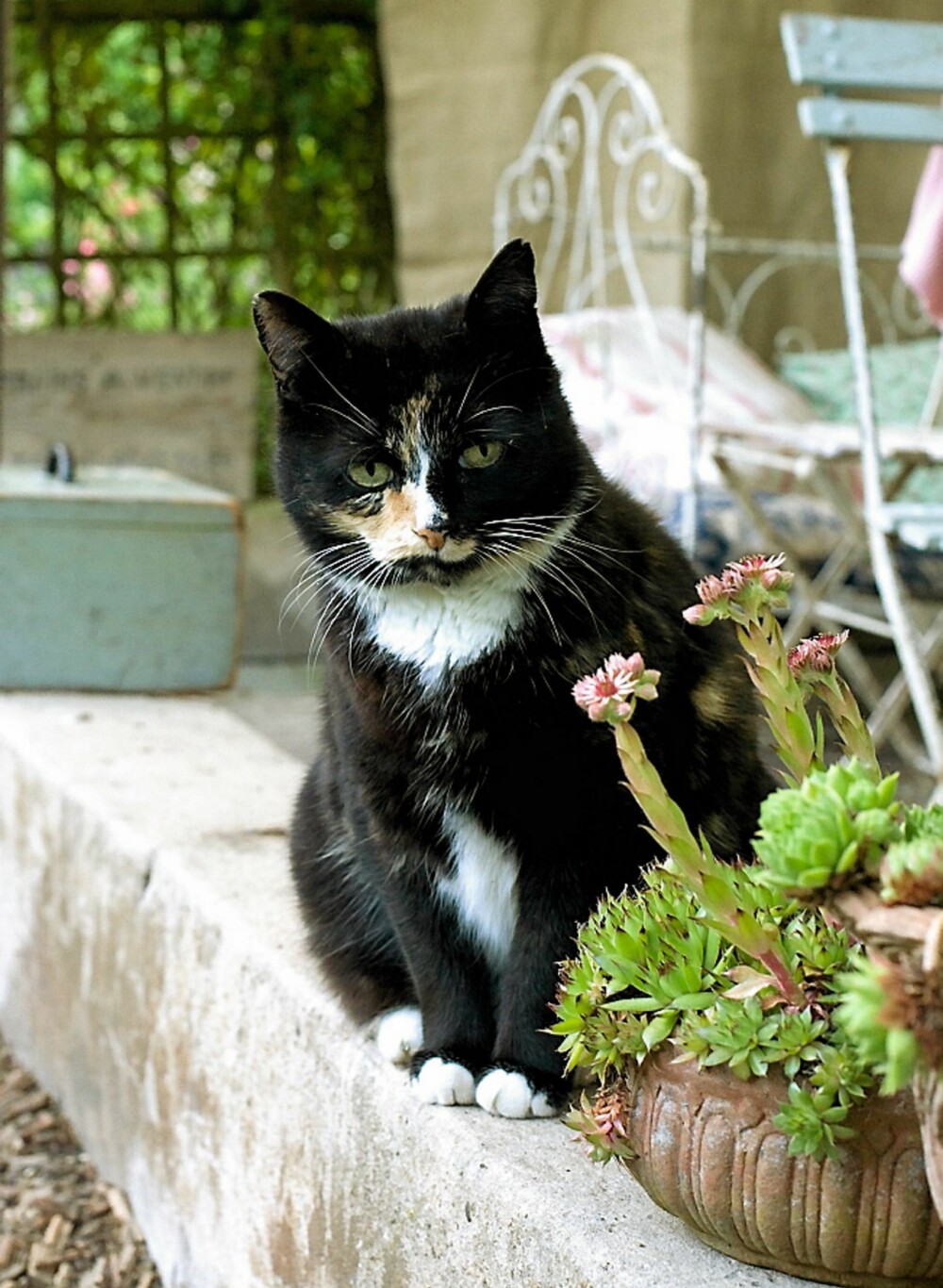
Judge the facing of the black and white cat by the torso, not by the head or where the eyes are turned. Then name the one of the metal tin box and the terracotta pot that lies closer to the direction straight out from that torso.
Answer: the terracotta pot

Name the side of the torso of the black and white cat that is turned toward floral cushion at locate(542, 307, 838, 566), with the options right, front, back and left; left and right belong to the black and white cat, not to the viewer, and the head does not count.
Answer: back

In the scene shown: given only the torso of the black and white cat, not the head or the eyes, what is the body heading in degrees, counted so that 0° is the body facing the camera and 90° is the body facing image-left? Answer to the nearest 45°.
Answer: approximately 0°

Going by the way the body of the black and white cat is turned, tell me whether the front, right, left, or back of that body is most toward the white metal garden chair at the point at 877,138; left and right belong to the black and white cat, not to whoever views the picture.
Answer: back

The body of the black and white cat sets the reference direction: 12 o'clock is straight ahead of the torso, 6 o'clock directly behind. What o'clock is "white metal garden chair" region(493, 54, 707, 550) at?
The white metal garden chair is roughly at 6 o'clock from the black and white cat.

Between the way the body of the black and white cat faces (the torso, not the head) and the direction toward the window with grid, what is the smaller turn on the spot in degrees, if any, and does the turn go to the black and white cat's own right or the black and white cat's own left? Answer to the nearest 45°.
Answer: approximately 180°

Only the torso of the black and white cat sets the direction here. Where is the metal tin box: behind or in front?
behind

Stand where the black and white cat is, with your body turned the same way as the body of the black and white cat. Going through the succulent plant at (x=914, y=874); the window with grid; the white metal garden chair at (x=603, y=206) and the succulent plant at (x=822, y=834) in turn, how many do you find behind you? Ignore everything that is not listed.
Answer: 2
